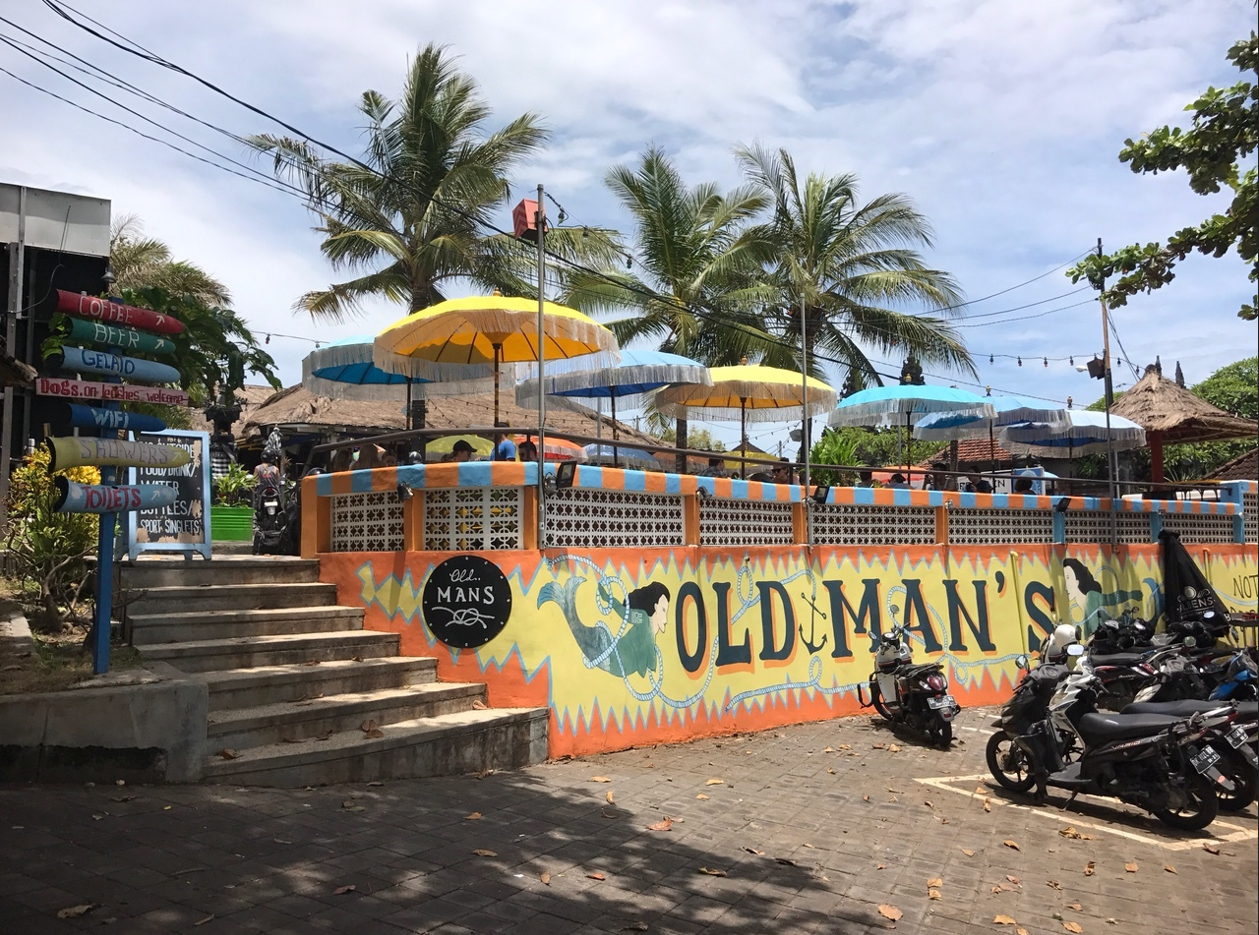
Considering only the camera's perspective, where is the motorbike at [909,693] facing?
facing away from the viewer and to the left of the viewer

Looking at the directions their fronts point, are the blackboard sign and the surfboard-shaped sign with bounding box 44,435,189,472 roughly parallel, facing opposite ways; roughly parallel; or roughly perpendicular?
roughly parallel

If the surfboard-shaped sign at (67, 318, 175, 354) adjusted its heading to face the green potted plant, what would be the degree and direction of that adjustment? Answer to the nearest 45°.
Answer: approximately 180°

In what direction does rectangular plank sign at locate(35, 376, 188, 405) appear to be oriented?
toward the camera

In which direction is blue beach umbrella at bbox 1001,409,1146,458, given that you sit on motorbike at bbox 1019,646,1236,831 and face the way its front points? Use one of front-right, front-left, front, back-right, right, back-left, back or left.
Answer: front-right

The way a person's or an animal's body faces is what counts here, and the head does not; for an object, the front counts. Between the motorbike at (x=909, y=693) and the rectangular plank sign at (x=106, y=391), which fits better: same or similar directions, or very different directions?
very different directions

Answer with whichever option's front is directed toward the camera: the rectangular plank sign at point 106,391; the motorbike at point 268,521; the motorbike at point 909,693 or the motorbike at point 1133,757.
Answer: the rectangular plank sign

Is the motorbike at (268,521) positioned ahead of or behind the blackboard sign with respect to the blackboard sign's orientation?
behind

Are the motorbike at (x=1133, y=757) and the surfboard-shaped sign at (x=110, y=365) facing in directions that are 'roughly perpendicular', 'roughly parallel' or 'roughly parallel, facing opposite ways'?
roughly parallel, facing opposite ways

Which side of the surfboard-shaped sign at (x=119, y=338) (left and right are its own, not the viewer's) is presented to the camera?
front
